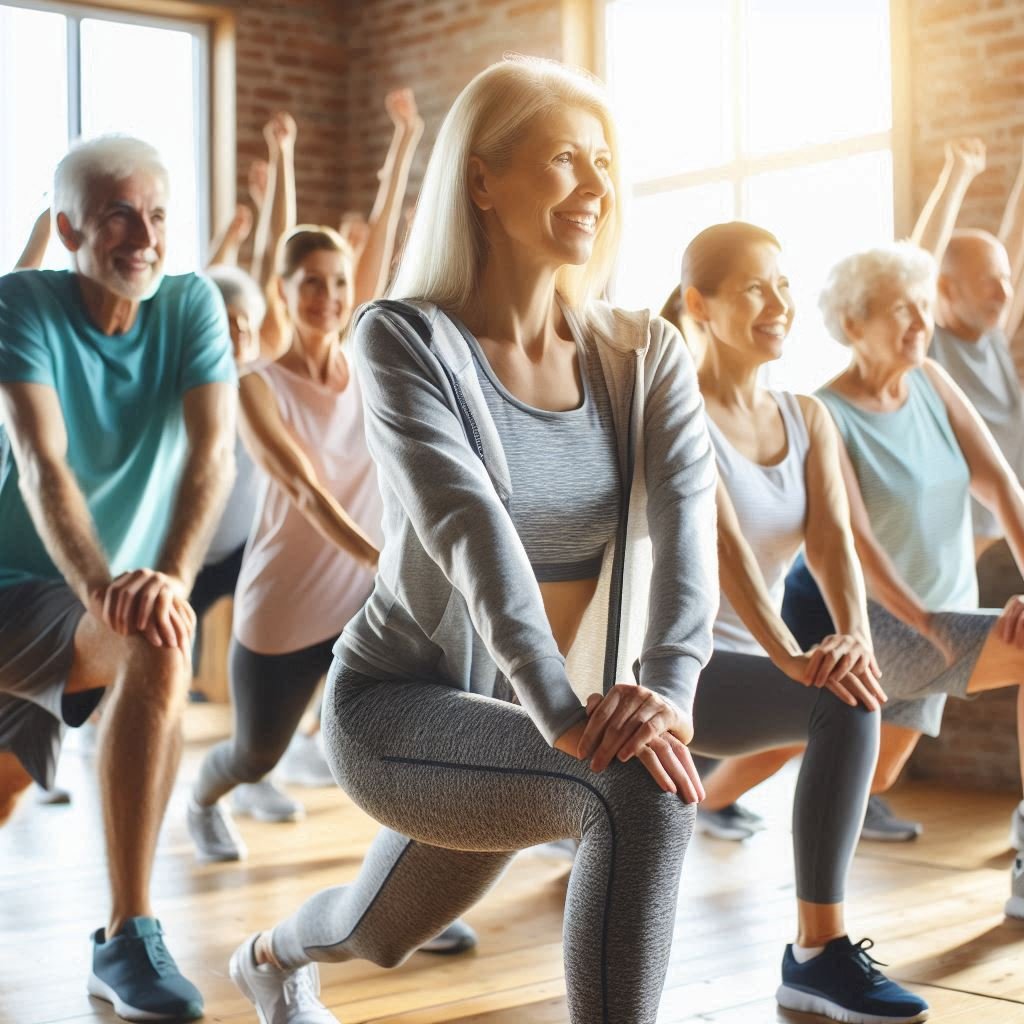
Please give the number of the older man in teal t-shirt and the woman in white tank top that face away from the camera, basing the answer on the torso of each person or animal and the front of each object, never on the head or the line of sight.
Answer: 0

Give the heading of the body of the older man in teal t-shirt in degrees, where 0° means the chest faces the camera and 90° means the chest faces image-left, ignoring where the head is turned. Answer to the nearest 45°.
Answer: approximately 315°

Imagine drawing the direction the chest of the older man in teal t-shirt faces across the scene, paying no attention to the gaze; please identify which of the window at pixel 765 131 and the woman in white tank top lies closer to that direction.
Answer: the woman in white tank top

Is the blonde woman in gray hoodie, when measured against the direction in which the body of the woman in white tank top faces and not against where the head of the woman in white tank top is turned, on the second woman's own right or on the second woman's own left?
on the second woman's own right

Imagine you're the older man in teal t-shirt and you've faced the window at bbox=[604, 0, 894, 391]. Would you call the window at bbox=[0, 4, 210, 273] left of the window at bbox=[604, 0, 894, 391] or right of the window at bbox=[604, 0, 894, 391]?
left

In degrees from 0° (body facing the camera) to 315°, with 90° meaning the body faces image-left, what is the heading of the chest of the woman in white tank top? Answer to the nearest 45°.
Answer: approximately 315°

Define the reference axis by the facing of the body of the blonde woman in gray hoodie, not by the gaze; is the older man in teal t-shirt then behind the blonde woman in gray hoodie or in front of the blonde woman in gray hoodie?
behind

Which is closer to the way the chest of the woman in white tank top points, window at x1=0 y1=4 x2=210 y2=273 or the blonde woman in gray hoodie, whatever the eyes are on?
the blonde woman in gray hoodie

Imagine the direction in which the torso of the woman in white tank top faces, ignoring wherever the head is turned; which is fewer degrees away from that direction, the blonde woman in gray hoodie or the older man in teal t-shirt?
the blonde woman in gray hoodie

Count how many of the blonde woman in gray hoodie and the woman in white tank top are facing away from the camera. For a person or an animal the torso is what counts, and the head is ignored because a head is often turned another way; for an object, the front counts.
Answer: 0

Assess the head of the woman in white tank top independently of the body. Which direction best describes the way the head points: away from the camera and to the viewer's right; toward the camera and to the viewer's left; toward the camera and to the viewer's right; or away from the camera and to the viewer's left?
toward the camera and to the viewer's right

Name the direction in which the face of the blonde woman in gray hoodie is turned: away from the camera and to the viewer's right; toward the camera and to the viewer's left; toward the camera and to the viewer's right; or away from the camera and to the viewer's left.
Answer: toward the camera and to the viewer's right
